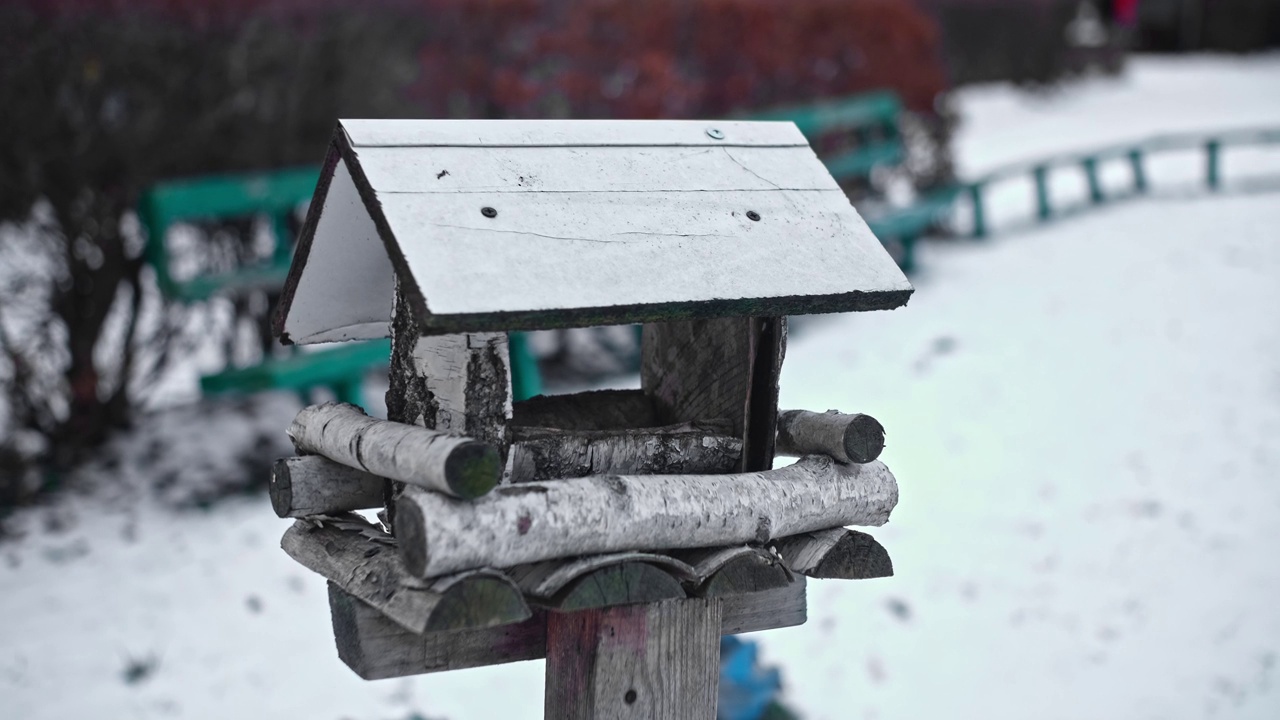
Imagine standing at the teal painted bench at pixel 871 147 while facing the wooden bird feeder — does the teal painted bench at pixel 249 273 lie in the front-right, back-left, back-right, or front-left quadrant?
front-right

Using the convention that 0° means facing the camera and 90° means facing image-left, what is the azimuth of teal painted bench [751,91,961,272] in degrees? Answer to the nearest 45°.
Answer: approximately 315°

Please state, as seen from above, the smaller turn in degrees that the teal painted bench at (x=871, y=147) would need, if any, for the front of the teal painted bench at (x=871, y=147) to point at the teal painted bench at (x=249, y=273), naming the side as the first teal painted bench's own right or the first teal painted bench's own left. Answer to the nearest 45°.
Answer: approximately 90° to the first teal painted bench's own right

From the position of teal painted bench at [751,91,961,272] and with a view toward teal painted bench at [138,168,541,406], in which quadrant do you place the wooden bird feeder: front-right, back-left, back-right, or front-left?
front-left

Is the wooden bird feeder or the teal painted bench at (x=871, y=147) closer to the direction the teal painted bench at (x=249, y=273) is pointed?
the wooden bird feeder

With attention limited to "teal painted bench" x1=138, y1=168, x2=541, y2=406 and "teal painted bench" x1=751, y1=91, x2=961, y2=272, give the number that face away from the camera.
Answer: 0

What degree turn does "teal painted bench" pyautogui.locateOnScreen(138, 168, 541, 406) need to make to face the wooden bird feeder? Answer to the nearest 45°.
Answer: approximately 45° to its right

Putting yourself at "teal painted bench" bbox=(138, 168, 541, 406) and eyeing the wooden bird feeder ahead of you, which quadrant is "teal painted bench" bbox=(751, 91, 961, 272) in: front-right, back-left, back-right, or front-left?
back-left

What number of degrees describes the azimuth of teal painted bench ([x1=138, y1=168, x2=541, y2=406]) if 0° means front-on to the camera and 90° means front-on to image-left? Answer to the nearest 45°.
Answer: approximately 315°

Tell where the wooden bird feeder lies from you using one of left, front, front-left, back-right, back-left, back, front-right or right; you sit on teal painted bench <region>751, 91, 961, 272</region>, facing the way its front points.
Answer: front-right

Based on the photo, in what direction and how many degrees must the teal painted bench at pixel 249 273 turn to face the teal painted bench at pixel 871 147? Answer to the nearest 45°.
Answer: approximately 90° to its left
